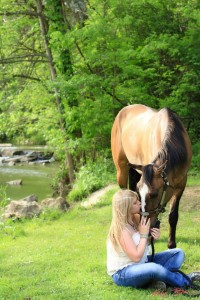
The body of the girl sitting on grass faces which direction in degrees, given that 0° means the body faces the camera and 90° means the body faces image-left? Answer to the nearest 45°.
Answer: approximately 270°

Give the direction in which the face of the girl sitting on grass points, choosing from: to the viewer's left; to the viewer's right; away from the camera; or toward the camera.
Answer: to the viewer's right

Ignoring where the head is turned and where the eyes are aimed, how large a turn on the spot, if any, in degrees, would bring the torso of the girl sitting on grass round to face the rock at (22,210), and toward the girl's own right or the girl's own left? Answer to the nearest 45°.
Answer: approximately 135° to the girl's own left

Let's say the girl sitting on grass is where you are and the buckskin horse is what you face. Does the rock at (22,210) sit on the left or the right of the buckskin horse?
left

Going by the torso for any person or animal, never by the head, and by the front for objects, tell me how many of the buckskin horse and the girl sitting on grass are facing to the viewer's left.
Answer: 0

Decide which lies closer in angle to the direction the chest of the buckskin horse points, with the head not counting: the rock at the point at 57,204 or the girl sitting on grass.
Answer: the girl sitting on grass

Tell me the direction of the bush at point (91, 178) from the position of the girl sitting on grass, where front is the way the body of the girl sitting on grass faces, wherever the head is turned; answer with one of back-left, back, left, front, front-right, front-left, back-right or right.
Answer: left
